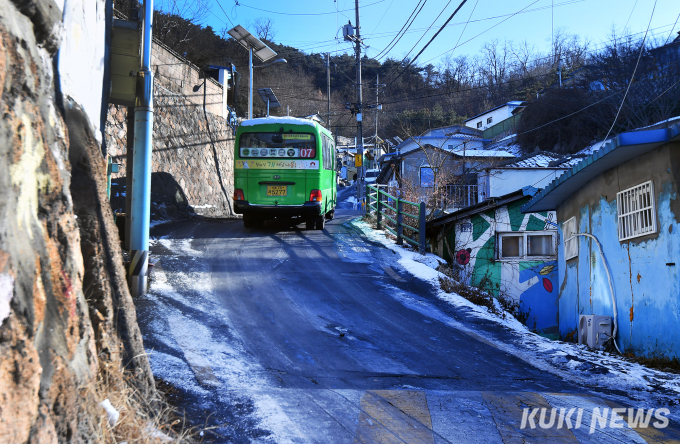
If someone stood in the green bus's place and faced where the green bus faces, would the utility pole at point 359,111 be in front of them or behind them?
in front

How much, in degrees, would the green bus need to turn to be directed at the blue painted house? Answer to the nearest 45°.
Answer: approximately 135° to its right

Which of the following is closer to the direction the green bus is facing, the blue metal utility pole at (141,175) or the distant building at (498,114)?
the distant building

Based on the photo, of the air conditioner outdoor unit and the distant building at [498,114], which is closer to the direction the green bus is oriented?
the distant building

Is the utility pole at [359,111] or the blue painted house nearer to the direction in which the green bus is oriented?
the utility pole

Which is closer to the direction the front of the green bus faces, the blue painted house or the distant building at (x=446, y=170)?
the distant building

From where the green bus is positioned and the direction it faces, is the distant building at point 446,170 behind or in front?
in front

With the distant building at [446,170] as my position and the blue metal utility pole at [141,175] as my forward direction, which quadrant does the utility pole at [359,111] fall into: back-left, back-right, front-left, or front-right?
front-right

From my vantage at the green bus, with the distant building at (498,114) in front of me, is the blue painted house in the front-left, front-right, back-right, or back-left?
back-right

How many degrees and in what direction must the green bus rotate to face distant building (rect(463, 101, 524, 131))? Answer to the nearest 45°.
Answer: approximately 45° to its right

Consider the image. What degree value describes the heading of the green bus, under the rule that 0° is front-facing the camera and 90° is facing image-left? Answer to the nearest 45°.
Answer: approximately 180°
